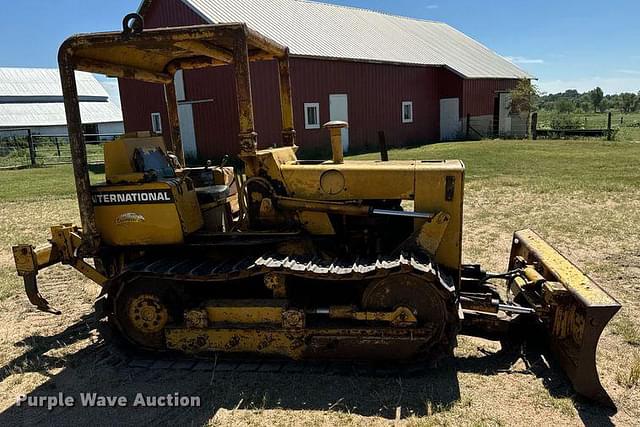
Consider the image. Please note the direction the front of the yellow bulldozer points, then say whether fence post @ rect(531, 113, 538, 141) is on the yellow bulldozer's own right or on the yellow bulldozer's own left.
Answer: on the yellow bulldozer's own left

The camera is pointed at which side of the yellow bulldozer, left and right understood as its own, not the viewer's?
right

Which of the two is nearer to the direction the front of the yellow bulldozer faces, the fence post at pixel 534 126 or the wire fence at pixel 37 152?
the fence post

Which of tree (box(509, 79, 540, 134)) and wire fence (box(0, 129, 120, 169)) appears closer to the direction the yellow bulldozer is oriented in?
the tree

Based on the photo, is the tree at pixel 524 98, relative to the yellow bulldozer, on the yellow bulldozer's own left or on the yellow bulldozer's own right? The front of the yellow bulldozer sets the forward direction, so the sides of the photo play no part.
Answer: on the yellow bulldozer's own left

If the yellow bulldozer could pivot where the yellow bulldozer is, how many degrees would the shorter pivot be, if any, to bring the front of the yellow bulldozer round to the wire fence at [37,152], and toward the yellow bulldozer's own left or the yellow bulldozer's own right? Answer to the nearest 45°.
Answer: approximately 135° to the yellow bulldozer's own left

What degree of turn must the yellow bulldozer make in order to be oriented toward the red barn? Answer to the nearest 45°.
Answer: approximately 90° to its left

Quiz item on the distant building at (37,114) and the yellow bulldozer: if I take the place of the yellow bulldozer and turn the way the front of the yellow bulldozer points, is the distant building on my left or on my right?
on my left
